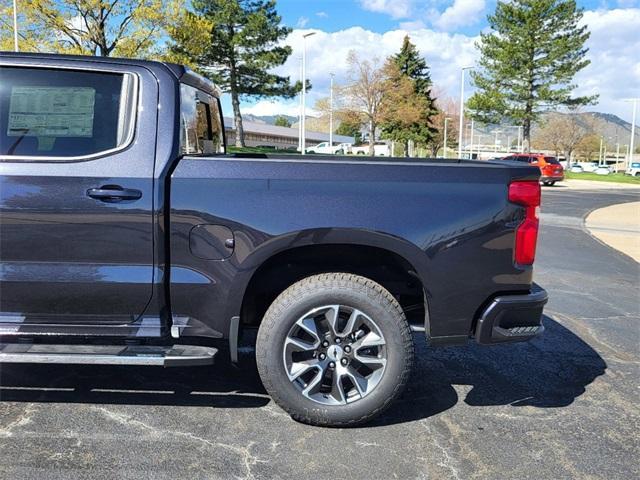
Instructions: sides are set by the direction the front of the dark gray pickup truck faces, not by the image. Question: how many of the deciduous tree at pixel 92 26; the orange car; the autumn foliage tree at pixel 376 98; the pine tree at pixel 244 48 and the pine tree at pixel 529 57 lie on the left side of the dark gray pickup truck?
0

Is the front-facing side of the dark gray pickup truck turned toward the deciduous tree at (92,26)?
no

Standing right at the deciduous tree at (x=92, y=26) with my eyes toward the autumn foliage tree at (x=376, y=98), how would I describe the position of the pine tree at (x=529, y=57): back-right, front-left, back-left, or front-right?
front-right

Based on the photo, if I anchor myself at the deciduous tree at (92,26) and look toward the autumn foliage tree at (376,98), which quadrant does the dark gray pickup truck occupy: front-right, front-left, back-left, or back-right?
back-right

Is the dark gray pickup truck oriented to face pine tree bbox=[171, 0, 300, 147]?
no

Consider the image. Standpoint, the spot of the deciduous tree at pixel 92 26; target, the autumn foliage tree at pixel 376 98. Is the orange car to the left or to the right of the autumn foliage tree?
right

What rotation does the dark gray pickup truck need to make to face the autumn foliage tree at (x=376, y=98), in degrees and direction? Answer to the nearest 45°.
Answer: approximately 90° to its right

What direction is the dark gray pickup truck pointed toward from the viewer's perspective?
to the viewer's left

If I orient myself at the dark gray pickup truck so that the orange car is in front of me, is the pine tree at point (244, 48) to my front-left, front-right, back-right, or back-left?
front-left

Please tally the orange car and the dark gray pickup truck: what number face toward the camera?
0

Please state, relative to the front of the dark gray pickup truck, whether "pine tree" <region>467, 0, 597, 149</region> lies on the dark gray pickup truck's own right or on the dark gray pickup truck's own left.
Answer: on the dark gray pickup truck's own right

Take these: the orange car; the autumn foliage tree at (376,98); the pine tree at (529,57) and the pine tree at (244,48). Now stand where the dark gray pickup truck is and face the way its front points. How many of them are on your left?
0

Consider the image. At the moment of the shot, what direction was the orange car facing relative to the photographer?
facing away from the viewer and to the left of the viewer
